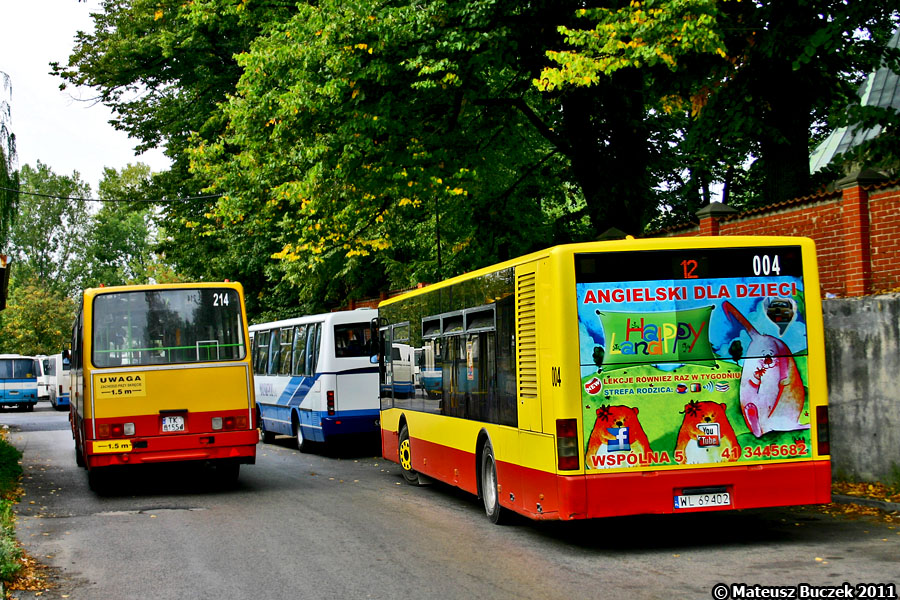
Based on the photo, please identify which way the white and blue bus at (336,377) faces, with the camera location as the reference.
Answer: facing away from the viewer and to the left of the viewer

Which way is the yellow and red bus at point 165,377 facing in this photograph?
away from the camera

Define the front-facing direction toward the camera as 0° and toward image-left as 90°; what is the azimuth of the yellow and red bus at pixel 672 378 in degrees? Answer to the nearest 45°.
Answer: approximately 135°

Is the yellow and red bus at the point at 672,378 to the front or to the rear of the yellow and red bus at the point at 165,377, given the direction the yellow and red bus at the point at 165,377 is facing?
to the rear

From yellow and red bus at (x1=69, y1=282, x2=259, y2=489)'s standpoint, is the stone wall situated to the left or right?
on its right

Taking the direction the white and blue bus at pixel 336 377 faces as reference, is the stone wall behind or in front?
behind

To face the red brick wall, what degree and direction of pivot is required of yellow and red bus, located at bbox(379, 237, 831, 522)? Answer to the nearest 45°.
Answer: approximately 90° to its right
